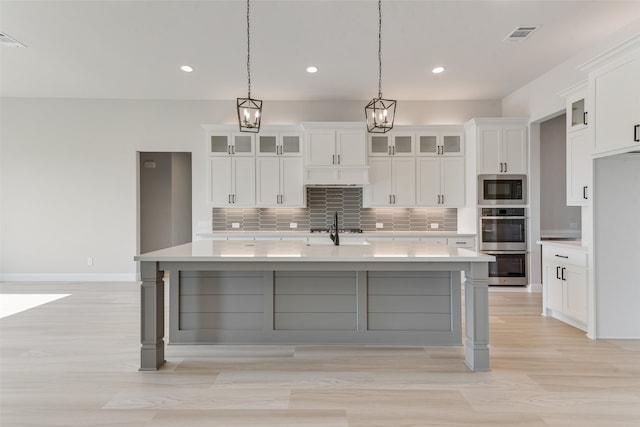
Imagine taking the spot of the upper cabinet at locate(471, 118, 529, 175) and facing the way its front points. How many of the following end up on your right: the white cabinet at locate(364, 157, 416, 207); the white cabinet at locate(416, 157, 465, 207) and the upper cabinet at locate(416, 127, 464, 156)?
3

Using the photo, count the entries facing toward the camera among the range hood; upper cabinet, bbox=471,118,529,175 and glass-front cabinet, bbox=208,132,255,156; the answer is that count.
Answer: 3

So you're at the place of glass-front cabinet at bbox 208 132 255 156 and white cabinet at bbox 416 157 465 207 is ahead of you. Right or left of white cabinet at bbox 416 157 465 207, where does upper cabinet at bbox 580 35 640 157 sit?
right

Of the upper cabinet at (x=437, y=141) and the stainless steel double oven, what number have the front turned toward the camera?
2

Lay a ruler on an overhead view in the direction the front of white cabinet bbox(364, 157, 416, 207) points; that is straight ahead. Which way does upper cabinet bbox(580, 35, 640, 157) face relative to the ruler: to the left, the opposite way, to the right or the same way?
to the right

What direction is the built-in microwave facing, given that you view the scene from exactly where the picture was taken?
facing the viewer

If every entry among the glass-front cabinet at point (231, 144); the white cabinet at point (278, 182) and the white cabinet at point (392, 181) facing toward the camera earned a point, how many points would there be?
3

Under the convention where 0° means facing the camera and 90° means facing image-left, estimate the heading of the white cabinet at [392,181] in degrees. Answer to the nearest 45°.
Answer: approximately 0°

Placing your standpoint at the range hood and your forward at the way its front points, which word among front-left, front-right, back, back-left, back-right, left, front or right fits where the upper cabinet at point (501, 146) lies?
left

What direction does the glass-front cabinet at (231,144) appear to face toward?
toward the camera

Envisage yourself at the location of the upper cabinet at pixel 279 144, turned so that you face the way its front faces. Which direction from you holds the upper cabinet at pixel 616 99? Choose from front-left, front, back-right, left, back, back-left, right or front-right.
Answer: front-left

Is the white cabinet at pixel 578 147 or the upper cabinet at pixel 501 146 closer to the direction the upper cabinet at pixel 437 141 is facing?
the white cabinet
